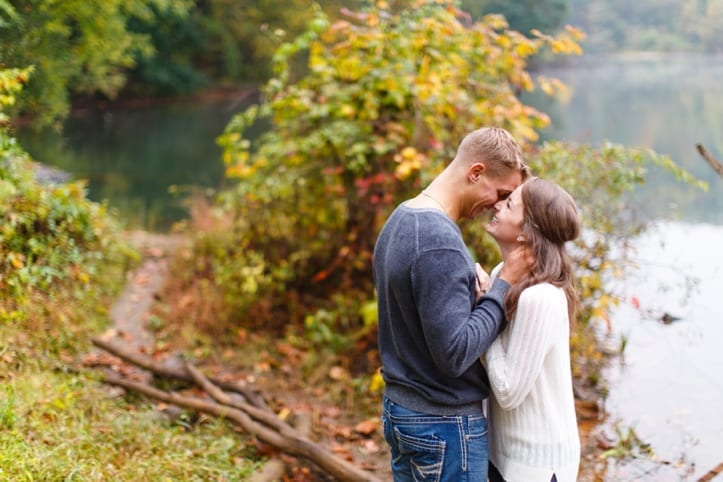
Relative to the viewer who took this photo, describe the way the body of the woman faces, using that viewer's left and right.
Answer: facing to the left of the viewer

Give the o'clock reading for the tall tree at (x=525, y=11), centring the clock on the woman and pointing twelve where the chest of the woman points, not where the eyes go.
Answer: The tall tree is roughly at 3 o'clock from the woman.

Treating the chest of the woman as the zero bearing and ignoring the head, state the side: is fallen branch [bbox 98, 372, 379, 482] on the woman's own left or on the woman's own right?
on the woman's own right

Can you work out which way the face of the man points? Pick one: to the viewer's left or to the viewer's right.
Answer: to the viewer's right
